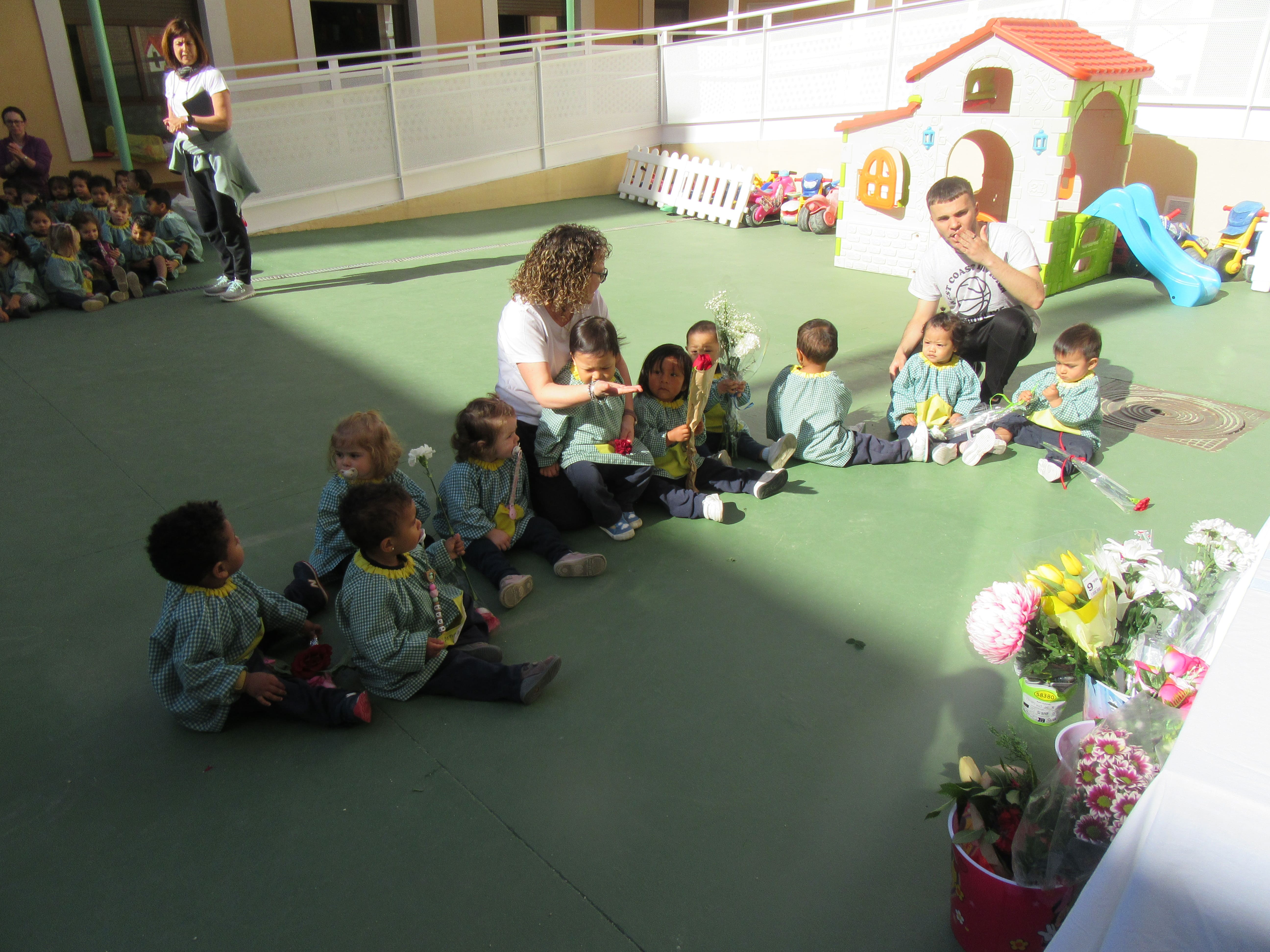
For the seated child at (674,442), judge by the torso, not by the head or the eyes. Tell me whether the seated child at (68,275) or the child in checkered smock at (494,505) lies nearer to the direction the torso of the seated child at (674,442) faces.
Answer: the child in checkered smock

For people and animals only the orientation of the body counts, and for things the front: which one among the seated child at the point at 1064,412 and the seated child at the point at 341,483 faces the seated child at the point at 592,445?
the seated child at the point at 1064,412

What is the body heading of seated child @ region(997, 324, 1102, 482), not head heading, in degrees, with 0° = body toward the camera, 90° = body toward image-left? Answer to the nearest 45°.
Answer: approximately 45°

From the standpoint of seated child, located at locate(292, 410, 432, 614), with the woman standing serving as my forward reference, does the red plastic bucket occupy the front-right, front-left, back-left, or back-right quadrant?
back-right

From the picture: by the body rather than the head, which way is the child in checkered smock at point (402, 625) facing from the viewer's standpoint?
to the viewer's right

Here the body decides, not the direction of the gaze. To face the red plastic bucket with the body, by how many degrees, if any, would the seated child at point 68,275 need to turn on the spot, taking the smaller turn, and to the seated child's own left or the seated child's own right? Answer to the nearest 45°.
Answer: approximately 45° to the seated child's own right

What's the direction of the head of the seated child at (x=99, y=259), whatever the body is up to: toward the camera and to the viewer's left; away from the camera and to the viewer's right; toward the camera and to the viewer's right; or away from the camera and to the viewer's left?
toward the camera and to the viewer's right

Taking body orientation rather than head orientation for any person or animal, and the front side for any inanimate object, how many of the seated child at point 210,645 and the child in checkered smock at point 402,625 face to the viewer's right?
2

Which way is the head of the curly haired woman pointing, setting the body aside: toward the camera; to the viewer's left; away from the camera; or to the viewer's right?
to the viewer's right

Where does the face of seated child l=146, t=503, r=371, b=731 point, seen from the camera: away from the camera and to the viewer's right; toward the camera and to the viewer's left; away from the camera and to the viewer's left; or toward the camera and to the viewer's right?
away from the camera and to the viewer's right

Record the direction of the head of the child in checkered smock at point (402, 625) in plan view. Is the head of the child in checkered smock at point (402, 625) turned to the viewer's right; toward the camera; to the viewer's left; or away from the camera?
to the viewer's right
